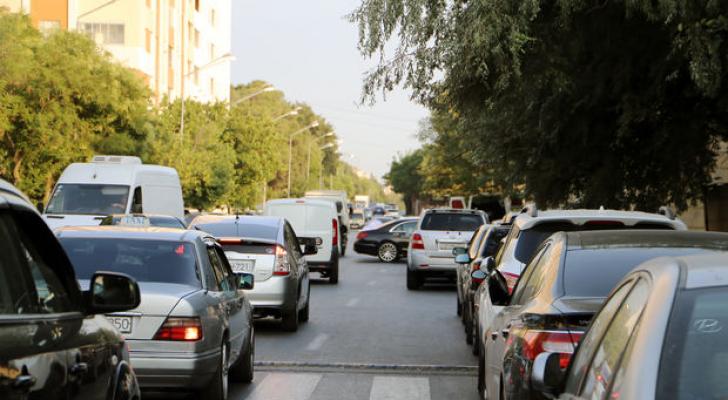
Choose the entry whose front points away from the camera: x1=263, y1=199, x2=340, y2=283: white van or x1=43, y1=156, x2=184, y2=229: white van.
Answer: x1=263, y1=199, x2=340, y2=283: white van

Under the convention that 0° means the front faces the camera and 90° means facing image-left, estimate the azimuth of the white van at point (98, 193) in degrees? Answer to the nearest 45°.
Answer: approximately 45°

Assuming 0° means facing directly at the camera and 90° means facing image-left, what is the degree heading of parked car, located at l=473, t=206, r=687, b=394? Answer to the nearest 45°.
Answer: approximately 180°

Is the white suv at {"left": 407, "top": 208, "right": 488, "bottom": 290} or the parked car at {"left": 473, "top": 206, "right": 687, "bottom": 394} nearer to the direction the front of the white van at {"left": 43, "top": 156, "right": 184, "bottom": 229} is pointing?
the parked car

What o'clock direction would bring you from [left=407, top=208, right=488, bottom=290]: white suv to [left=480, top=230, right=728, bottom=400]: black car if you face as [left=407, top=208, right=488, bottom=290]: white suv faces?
The black car is roughly at 6 o'clock from the white suv.

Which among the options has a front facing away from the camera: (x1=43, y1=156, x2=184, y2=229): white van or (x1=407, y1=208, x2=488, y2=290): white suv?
the white suv

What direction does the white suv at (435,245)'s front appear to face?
away from the camera

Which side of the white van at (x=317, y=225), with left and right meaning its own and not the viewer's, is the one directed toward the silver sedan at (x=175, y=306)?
back

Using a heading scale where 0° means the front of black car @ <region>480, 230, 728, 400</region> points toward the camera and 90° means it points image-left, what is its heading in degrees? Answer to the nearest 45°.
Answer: approximately 180°
